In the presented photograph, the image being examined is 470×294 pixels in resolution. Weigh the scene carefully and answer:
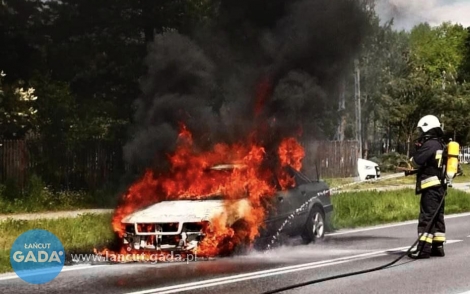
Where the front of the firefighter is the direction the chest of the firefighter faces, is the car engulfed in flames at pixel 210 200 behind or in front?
in front

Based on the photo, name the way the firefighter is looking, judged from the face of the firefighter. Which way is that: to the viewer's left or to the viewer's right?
to the viewer's left

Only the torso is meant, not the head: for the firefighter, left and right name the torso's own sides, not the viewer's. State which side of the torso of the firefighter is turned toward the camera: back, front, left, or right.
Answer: left

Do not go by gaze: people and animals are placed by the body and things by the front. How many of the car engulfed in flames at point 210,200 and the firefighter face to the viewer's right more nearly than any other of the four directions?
0

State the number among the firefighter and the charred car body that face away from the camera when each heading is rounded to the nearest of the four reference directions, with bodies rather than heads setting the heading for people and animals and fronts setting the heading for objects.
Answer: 0

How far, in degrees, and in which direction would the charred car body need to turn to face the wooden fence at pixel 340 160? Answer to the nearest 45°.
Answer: approximately 135° to its right

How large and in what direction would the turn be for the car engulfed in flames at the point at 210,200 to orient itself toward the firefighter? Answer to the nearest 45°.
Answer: approximately 135° to its left

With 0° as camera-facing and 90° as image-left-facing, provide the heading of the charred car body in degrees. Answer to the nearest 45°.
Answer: approximately 45°
